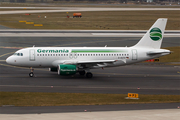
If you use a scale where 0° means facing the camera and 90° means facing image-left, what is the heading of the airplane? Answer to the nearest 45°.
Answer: approximately 90°
